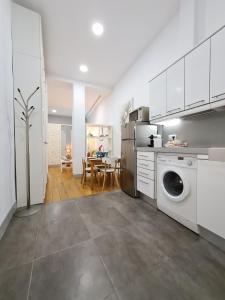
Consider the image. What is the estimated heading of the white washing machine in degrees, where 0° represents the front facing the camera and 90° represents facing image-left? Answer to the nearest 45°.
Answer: approximately 45°

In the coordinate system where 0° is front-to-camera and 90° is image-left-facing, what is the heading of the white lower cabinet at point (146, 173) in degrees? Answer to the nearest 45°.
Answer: approximately 45°

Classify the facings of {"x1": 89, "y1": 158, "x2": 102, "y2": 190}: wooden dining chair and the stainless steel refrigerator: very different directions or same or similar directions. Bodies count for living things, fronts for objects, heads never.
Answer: very different directions
